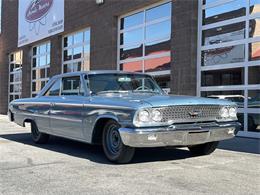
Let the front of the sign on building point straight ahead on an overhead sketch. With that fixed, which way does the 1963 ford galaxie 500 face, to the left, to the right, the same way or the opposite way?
to the left

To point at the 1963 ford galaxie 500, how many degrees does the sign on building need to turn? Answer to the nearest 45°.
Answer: approximately 45° to its left

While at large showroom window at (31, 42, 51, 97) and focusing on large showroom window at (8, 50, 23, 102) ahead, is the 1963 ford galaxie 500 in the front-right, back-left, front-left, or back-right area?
back-left

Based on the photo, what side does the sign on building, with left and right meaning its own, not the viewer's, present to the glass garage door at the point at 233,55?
left

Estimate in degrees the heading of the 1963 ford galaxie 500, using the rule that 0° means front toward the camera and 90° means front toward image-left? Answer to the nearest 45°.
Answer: approximately 315°

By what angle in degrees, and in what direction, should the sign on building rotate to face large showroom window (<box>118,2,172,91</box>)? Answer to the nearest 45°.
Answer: approximately 90° to its left

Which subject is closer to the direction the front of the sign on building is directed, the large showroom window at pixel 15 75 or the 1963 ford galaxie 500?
the 1963 ford galaxie 500

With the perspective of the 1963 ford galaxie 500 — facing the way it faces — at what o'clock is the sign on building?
The sign on building is roughly at 7 o'clock from the 1963 ford galaxie 500.

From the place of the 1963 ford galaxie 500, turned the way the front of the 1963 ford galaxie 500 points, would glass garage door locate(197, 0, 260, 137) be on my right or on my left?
on my left
